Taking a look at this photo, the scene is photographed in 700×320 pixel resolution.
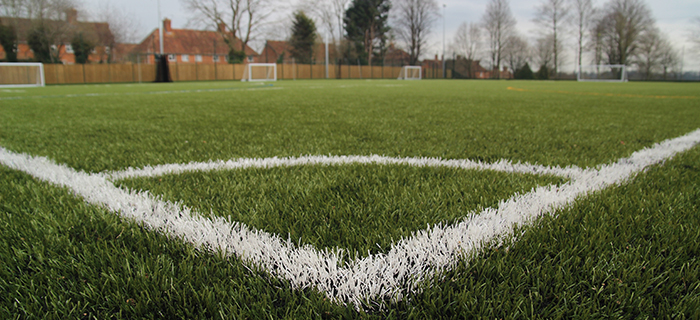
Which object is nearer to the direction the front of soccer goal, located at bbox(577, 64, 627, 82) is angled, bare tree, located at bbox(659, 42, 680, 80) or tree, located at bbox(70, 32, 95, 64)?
the tree

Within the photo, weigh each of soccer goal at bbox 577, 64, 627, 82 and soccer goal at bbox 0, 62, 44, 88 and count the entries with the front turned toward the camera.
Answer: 2

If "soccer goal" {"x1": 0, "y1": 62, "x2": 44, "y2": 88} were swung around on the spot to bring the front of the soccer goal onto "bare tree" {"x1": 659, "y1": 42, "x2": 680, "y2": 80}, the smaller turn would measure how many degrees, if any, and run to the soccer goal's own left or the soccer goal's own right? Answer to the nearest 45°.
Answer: approximately 90° to the soccer goal's own left

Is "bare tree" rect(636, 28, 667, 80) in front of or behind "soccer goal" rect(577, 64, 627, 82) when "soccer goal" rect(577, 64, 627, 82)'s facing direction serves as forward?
behind

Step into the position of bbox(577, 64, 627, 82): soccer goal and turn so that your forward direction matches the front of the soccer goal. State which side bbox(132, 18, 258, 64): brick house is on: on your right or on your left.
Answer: on your right

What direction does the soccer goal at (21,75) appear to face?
toward the camera

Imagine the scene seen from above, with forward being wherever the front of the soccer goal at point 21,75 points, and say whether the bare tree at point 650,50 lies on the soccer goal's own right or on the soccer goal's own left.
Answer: on the soccer goal's own left
